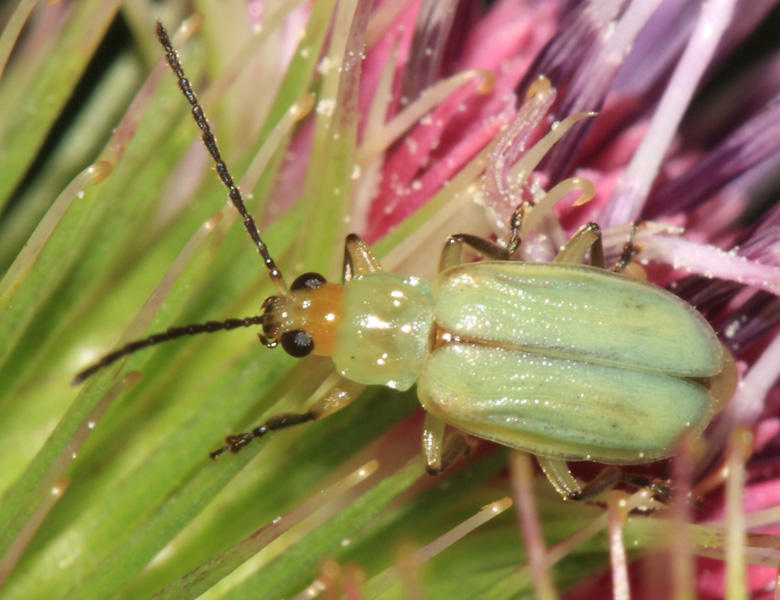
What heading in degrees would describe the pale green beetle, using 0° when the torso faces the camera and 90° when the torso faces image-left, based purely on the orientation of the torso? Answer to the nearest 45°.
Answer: approximately 90°
